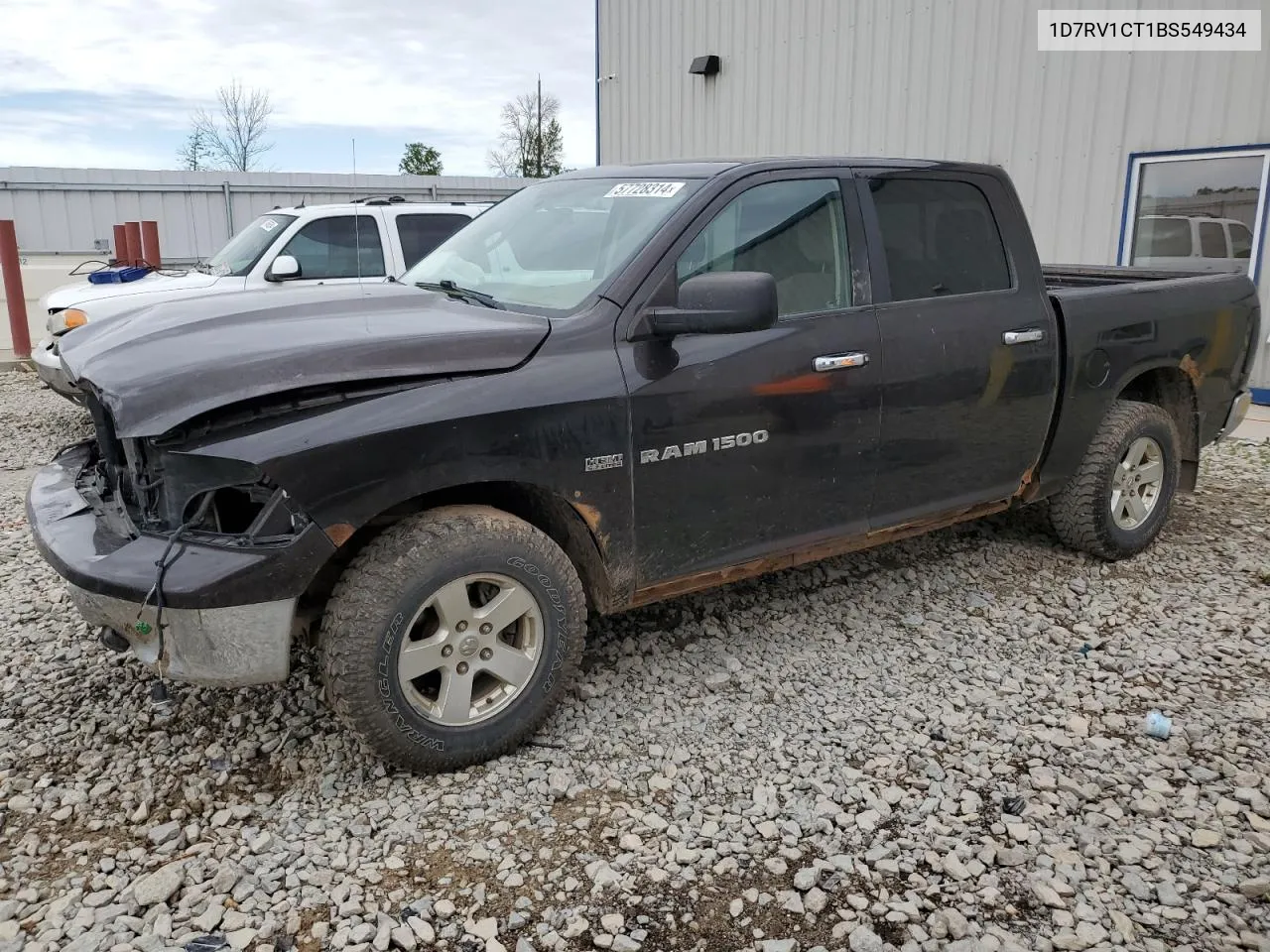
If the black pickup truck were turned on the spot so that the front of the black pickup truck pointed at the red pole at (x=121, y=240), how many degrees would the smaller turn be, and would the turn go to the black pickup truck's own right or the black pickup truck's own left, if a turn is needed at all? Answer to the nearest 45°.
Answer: approximately 90° to the black pickup truck's own right

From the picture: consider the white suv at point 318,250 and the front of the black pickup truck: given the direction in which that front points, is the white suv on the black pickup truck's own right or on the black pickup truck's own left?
on the black pickup truck's own right

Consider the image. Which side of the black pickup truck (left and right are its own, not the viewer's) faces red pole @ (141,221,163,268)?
right

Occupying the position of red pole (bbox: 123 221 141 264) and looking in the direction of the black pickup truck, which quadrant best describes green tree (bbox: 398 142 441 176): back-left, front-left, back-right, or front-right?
back-left

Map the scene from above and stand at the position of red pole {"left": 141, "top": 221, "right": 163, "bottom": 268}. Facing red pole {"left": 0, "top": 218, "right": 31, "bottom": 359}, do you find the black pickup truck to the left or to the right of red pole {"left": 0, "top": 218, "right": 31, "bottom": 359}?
left

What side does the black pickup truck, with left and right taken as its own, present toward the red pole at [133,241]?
right

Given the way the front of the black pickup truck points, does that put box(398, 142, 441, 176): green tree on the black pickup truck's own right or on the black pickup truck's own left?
on the black pickup truck's own right

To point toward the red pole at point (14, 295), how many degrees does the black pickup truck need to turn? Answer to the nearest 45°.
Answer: approximately 90° to its right

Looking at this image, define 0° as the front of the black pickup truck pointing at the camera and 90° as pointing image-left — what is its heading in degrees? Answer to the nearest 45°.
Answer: approximately 45°
